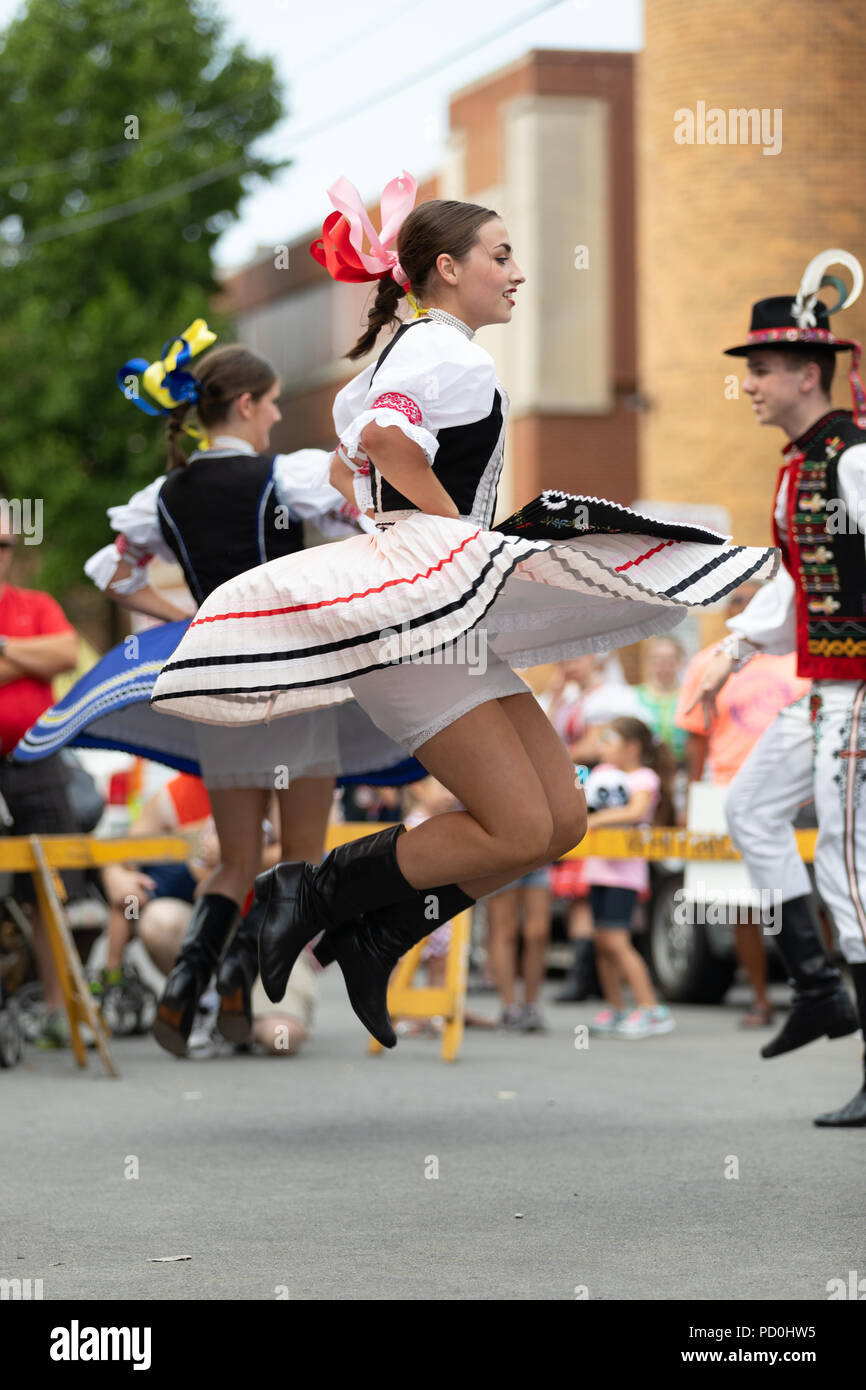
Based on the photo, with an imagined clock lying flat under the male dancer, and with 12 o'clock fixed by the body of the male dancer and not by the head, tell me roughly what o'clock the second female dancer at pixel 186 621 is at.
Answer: The second female dancer is roughly at 1 o'clock from the male dancer.

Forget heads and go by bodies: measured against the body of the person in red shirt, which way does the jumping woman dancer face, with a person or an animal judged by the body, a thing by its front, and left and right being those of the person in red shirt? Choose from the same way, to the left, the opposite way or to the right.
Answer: to the left

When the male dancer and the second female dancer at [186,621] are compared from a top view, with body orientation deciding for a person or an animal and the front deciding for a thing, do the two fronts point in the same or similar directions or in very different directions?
very different directions

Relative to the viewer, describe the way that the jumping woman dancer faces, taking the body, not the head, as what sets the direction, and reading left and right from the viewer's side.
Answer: facing to the right of the viewer

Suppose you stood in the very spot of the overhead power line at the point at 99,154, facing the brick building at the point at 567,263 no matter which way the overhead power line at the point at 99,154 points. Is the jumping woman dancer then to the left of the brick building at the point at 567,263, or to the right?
right

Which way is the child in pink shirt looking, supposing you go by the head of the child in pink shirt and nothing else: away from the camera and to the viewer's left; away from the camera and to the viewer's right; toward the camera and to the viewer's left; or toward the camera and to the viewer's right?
toward the camera and to the viewer's left

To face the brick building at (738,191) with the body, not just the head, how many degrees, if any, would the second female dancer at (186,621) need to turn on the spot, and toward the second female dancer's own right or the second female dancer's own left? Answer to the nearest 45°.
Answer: approximately 45° to the second female dancer's own left

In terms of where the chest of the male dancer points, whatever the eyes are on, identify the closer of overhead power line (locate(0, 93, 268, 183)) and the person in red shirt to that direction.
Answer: the person in red shirt

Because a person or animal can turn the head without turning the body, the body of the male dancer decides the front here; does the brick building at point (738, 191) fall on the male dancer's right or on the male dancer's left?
on the male dancer's right

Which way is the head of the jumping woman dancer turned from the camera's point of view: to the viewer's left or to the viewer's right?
to the viewer's right

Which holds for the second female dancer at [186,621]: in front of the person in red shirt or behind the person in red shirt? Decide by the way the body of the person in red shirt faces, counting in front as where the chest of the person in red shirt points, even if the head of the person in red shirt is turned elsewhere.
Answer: in front

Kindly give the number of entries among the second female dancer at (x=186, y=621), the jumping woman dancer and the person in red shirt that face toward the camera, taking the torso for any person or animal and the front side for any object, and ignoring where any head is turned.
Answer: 1

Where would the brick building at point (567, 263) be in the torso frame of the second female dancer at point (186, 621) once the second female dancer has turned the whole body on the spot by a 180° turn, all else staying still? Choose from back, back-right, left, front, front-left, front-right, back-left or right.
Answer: back-right

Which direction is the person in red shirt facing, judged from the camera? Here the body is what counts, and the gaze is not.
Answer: toward the camera

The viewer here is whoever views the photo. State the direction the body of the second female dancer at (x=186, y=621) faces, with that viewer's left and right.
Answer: facing away from the viewer and to the right of the viewer
